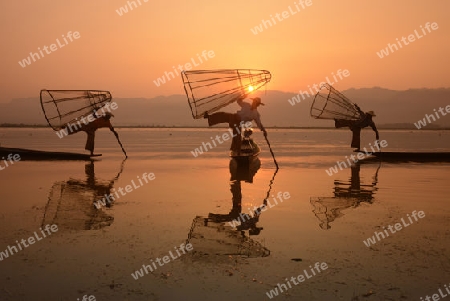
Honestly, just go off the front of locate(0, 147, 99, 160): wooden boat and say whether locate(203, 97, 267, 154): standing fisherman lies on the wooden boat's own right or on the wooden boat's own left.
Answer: on the wooden boat's own right

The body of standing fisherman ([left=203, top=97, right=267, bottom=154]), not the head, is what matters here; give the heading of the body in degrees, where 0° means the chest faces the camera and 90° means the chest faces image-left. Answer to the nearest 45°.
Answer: approximately 270°

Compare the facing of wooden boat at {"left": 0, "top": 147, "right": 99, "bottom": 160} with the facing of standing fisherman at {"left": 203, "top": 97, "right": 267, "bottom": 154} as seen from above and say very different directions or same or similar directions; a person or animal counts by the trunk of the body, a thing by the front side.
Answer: same or similar directions

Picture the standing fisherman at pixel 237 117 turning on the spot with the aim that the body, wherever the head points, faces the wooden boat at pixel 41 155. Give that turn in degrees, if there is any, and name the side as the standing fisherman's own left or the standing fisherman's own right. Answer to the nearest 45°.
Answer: approximately 135° to the standing fisherman's own left
